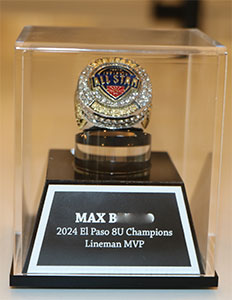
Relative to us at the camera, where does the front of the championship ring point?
facing the viewer
